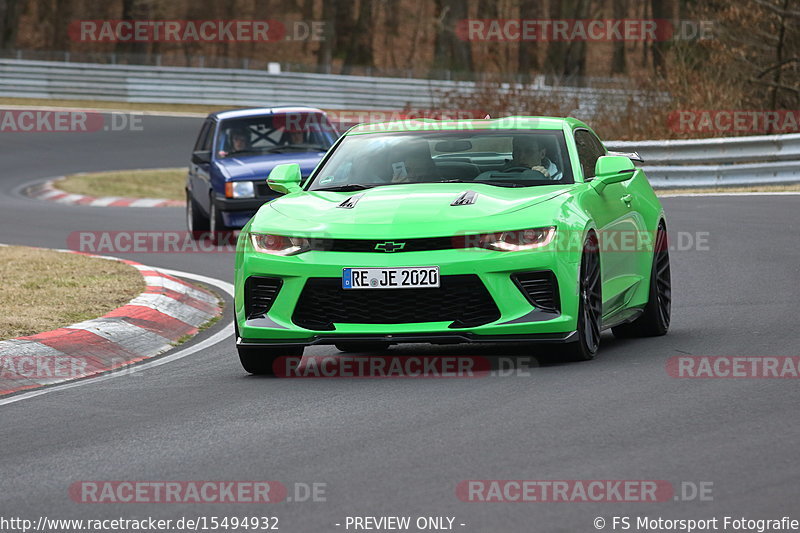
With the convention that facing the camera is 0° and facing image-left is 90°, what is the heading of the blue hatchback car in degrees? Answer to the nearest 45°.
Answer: approximately 0°

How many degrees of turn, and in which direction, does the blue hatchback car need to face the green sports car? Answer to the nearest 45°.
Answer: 0° — it already faces it
